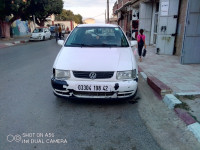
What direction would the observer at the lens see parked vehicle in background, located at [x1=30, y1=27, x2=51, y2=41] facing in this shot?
facing the viewer and to the left of the viewer

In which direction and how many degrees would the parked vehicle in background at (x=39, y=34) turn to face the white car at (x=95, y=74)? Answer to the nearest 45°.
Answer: approximately 45° to its left

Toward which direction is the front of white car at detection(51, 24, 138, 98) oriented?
toward the camera

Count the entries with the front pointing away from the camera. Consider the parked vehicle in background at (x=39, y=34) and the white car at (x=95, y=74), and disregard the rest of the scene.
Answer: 0

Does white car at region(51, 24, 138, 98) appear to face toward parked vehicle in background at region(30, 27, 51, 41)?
no
